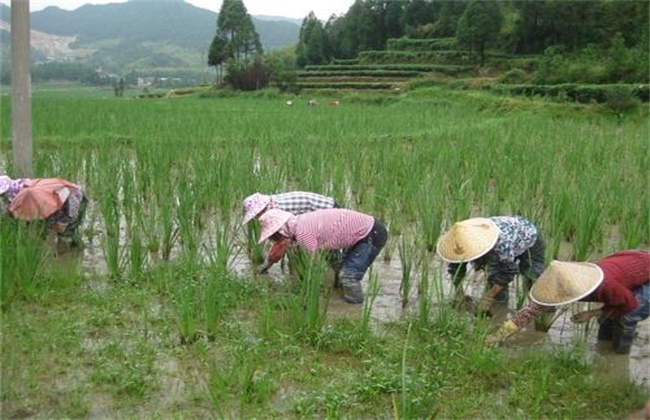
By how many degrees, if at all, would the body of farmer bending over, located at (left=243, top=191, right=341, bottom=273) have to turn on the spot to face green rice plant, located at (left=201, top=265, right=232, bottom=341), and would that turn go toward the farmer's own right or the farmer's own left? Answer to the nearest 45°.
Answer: approximately 90° to the farmer's own left

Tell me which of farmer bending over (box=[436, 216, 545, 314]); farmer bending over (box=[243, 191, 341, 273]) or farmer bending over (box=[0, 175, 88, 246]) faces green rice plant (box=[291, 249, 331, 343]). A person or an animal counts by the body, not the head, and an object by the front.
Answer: farmer bending over (box=[436, 216, 545, 314])

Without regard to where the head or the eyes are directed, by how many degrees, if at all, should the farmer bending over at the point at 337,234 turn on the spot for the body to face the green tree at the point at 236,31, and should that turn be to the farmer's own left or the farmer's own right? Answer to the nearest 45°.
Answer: approximately 90° to the farmer's own right

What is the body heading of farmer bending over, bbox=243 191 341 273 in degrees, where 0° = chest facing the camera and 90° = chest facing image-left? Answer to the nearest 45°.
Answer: approximately 90°

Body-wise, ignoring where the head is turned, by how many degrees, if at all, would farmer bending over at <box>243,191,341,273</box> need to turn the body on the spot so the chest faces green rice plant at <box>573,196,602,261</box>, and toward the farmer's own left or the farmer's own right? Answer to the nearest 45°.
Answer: approximately 180°

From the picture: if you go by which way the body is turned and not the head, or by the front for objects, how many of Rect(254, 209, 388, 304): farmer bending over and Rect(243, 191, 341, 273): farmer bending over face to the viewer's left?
2

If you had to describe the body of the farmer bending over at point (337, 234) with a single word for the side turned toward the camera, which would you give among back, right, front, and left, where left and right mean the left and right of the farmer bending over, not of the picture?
left
